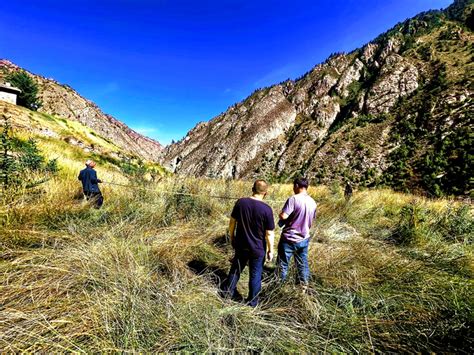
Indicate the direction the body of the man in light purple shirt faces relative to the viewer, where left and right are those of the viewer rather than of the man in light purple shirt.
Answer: facing away from the viewer and to the left of the viewer

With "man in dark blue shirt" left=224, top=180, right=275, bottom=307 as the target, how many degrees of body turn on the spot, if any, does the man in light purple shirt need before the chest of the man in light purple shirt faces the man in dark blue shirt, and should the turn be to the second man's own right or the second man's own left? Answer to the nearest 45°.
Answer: approximately 90° to the second man's own left

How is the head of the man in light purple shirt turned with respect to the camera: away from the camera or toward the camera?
away from the camera

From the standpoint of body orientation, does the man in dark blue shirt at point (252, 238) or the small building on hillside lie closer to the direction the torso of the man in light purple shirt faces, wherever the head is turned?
the small building on hillside

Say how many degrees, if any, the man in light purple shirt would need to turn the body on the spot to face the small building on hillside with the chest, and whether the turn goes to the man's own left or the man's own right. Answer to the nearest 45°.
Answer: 0° — they already face it
